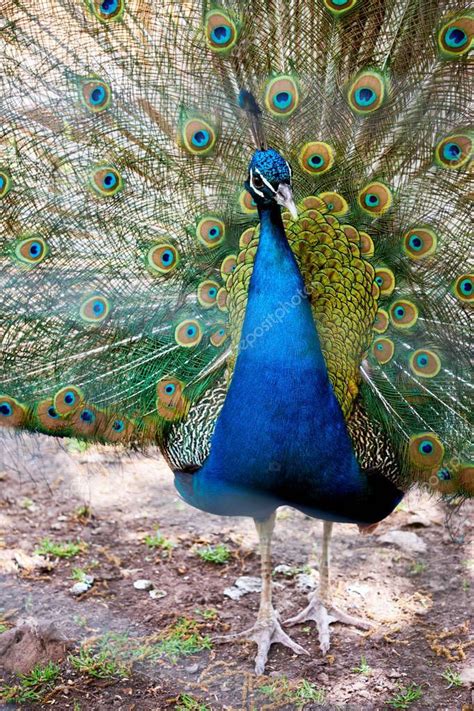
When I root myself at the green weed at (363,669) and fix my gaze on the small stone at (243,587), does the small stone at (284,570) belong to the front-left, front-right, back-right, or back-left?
front-right

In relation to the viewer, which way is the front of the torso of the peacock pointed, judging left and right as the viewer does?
facing the viewer

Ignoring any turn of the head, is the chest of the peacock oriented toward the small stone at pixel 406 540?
no

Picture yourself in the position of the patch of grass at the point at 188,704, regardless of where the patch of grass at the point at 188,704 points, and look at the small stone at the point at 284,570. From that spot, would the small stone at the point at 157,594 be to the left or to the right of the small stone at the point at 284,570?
left

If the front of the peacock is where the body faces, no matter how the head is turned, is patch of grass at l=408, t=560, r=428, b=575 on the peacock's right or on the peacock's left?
on the peacock's left
